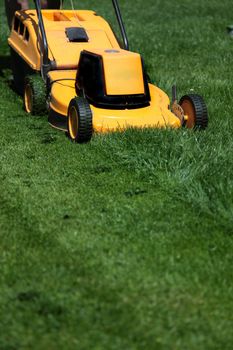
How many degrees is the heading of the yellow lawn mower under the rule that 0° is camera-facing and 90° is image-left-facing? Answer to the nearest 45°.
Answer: approximately 315°
